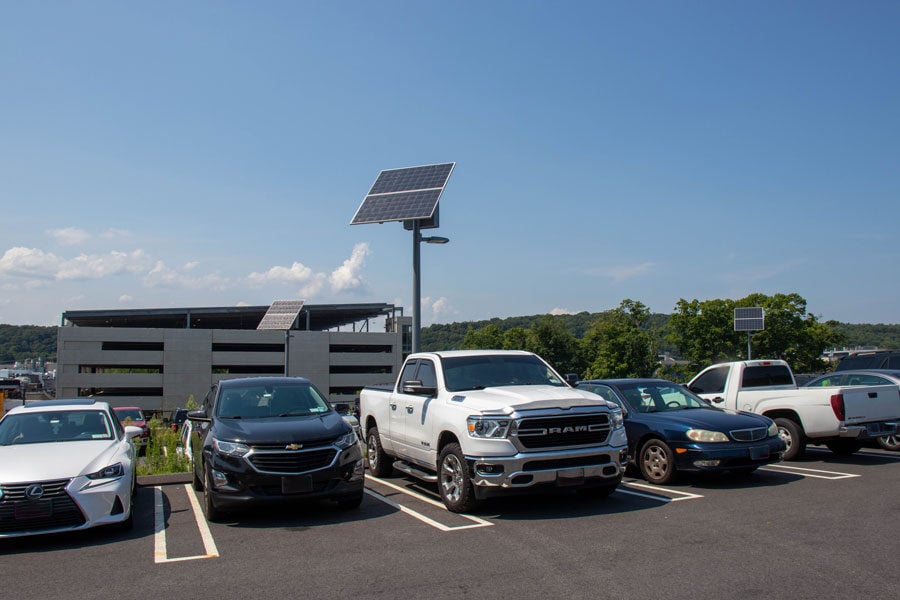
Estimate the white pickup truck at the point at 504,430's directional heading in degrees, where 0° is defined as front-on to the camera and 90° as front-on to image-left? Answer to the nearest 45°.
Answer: approximately 315°

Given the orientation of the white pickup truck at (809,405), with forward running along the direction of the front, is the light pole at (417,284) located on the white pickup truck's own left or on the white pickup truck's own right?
on the white pickup truck's own left

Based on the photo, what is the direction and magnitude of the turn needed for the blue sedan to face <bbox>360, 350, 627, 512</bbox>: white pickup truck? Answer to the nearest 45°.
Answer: approximately 90° to its right

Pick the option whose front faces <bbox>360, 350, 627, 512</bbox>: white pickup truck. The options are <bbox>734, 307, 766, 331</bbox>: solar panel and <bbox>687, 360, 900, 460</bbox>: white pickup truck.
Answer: the solar panel

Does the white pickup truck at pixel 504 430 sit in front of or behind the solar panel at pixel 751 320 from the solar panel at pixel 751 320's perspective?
in front

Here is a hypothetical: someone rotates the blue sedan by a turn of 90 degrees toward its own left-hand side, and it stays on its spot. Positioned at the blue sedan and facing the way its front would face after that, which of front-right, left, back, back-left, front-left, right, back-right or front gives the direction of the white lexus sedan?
back

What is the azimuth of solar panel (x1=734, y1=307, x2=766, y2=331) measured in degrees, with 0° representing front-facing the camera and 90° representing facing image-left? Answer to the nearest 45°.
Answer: approximately 0°

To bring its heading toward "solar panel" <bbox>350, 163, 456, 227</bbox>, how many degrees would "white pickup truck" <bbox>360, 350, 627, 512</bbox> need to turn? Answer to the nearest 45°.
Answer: approximately 135° to its left

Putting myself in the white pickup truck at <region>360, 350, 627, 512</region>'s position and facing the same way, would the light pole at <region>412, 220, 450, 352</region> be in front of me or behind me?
behind

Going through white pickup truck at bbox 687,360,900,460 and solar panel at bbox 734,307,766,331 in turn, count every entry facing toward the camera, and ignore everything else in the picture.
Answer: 1

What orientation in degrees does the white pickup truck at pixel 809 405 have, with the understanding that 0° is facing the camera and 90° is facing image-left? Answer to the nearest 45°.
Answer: approximately 135°

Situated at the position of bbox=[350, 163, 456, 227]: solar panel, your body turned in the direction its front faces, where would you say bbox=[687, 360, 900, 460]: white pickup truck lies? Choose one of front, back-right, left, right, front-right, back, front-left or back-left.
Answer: left
